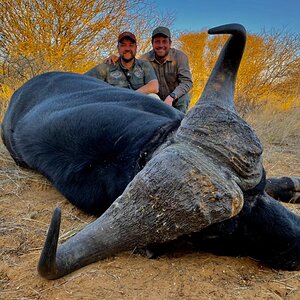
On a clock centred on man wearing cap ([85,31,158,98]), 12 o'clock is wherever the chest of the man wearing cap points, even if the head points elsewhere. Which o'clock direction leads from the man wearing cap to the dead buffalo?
The dead buffalo is roughly at 12 o'clock from the man wearing cap.

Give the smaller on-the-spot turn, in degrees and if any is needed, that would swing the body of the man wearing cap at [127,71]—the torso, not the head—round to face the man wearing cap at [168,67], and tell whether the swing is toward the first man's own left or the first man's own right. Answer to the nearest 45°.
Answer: approximately 135° to the first man's own left

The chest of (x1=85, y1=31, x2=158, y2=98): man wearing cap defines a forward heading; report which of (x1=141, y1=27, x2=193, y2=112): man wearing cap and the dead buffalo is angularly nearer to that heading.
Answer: the dead buffalo

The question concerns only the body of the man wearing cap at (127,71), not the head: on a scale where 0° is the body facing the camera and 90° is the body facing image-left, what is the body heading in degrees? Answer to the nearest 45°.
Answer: approximately 0°
